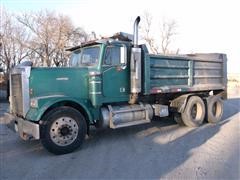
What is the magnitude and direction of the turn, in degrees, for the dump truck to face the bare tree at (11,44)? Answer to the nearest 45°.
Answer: approximately 90° to its right

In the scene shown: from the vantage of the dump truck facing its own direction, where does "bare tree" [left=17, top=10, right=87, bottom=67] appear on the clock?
The bare tree is roughly at 4 o'clock from the dump truck.

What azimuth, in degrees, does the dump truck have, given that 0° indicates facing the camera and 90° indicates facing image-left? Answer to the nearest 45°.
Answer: approximately 45°
